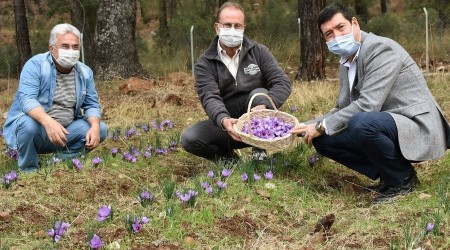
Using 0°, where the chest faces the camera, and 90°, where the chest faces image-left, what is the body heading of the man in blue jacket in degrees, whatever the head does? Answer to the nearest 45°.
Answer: approximately 315°

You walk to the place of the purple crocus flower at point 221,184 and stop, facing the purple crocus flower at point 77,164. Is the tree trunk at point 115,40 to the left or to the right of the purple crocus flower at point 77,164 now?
right

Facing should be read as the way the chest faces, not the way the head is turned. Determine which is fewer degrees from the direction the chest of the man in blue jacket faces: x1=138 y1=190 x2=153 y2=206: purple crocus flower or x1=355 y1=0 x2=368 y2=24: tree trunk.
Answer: the purple crocus flower

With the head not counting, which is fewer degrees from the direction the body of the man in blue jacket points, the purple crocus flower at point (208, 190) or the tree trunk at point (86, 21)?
the purple crocus flower

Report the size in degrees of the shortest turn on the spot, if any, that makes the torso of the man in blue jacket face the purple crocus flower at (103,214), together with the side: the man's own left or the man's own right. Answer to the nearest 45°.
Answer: approximately 45° to the man's own right

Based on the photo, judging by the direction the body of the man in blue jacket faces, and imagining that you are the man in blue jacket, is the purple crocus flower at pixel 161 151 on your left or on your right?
on your left

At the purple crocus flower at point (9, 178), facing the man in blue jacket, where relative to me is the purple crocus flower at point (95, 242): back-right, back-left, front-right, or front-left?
back-right

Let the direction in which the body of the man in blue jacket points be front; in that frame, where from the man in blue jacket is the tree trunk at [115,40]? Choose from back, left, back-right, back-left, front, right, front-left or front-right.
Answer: back-left

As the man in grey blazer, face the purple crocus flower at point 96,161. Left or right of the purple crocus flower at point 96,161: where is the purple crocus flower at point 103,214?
left
